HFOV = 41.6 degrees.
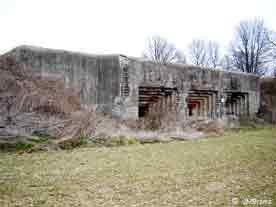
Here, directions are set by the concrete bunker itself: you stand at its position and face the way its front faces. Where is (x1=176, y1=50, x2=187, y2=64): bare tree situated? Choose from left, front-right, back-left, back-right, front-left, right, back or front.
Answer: back-left

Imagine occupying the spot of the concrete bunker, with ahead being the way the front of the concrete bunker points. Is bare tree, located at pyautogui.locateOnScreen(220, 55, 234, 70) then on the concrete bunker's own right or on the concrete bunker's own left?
on the concrete bunker's own left

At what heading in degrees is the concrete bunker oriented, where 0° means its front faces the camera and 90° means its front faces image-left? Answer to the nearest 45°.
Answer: approximately 315°
